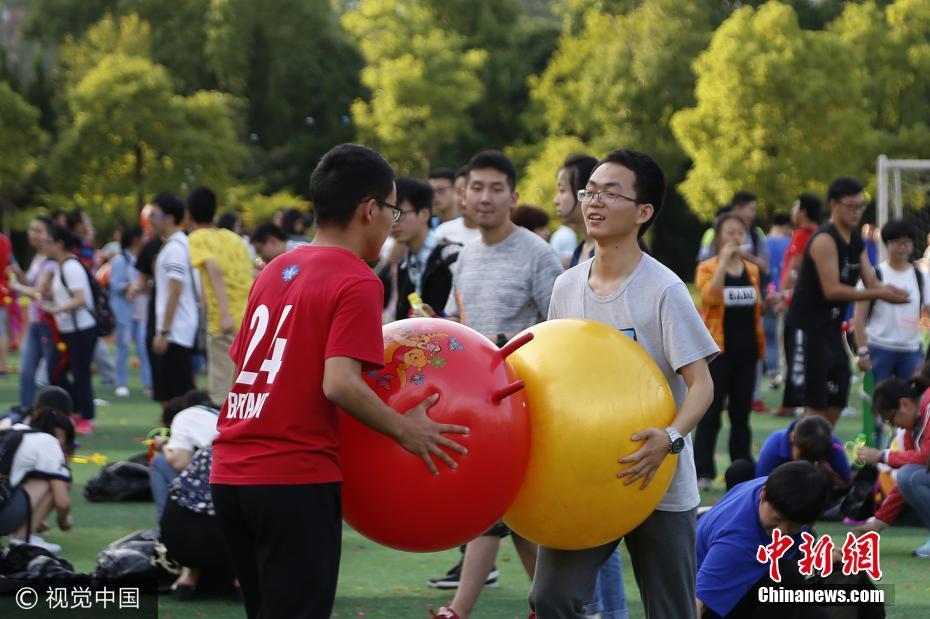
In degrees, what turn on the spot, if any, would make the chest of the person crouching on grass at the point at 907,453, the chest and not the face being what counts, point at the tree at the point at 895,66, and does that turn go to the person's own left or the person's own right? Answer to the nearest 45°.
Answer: approximately 90° to the person's own right

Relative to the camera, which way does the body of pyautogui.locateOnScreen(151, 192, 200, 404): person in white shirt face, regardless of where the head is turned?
to the viewer's left

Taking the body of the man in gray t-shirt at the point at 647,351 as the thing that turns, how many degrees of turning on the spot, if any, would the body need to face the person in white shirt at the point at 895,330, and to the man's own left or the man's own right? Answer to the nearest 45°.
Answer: approximately 135° to the man's own right

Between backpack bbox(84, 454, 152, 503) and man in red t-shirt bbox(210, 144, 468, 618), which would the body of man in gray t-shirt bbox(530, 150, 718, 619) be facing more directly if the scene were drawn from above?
the man in red t-shirt

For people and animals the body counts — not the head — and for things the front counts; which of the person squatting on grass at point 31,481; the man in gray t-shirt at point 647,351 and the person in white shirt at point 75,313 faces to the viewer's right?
the person squatting on grass

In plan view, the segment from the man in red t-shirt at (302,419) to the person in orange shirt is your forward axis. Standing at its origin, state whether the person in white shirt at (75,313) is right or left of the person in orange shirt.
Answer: left

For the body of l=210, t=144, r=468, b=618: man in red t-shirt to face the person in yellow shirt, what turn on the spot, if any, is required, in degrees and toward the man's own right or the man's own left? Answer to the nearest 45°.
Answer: approximately 45° to the man's own left

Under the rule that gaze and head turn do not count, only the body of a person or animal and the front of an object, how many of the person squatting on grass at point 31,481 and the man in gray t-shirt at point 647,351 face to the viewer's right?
1

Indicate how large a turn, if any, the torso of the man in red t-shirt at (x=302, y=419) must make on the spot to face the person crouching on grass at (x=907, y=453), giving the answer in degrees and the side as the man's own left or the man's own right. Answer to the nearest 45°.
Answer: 0° — they already face them

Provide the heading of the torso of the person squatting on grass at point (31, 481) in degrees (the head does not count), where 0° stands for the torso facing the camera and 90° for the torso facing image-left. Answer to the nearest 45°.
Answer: approximately 270°

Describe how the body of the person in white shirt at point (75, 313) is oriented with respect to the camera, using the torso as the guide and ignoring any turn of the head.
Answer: to the viewer's left

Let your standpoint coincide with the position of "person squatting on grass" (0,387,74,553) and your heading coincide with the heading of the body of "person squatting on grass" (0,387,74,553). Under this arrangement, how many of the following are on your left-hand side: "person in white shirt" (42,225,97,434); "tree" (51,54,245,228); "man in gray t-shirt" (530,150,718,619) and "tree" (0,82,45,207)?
3
